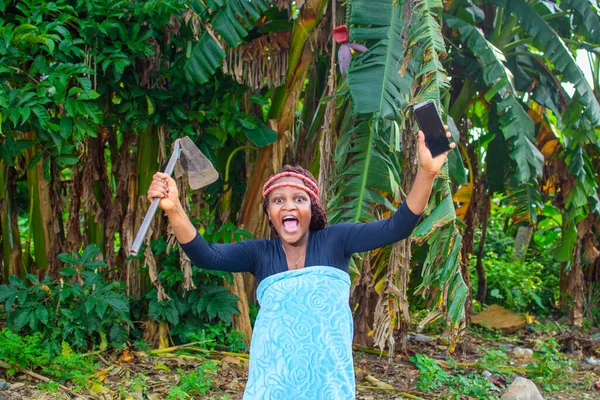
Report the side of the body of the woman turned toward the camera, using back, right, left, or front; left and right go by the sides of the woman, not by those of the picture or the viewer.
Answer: front

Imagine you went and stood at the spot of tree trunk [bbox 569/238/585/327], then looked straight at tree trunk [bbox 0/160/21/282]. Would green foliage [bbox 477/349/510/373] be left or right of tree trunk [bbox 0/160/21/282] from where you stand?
left

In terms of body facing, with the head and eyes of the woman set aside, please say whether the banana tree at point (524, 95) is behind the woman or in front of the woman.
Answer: behind

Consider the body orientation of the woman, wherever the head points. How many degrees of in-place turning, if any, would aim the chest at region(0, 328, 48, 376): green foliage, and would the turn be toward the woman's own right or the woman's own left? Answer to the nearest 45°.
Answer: approximately 135° to the woman's own right

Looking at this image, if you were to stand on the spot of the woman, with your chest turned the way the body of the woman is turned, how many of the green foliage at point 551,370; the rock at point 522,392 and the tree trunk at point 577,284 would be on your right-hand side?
0

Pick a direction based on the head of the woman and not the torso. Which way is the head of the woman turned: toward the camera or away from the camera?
toward the camera

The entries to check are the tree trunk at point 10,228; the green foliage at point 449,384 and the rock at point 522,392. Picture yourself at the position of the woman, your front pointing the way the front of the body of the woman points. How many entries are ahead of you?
0

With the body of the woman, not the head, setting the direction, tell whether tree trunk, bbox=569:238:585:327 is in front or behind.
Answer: behind

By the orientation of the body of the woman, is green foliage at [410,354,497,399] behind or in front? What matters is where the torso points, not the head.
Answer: behind

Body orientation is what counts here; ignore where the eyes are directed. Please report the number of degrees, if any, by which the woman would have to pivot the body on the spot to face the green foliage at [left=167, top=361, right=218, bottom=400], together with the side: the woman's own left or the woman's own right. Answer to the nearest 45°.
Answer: approximately 180°

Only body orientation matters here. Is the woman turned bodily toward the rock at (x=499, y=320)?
no

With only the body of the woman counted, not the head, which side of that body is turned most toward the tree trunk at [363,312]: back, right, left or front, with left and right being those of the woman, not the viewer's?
back

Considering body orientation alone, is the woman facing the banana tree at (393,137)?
no

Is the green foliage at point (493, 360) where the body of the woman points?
no
